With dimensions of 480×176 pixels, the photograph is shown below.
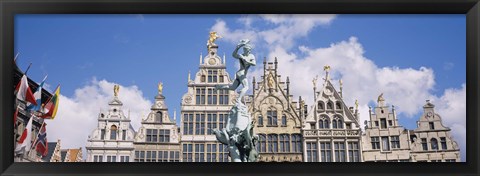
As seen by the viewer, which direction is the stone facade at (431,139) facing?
toward the camera

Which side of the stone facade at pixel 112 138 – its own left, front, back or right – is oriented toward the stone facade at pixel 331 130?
left

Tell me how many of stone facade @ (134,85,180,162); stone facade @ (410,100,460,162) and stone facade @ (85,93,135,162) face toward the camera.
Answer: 3

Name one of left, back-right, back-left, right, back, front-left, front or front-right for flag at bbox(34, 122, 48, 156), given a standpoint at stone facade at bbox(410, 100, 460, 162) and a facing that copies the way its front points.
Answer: front-right

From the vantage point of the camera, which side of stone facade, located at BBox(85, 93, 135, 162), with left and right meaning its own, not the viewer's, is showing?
front

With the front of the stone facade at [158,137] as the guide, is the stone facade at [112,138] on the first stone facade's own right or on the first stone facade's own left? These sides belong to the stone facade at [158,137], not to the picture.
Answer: on the first stone facade's own right

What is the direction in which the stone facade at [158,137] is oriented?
toward the camera

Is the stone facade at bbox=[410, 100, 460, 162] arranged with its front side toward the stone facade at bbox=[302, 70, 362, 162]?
no

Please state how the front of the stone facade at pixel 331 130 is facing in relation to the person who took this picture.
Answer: facing the viewer

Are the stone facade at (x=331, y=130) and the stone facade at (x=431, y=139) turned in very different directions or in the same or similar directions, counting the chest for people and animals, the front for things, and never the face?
same or similar directions

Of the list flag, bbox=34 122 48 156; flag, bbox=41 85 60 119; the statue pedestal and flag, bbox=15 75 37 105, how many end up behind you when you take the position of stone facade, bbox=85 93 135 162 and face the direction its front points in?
0

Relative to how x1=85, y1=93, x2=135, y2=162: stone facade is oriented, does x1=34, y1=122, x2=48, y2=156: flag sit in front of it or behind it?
in front

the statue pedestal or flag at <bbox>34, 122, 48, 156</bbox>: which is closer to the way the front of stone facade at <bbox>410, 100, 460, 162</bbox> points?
the statue pedestal

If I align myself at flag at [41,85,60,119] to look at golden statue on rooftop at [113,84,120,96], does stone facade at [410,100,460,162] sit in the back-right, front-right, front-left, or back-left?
front-right

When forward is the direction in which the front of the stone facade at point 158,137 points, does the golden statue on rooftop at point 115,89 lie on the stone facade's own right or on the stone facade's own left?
on the stone facade's own right

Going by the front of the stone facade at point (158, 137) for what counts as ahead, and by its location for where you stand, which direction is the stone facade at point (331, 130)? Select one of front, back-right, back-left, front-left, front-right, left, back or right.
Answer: left
